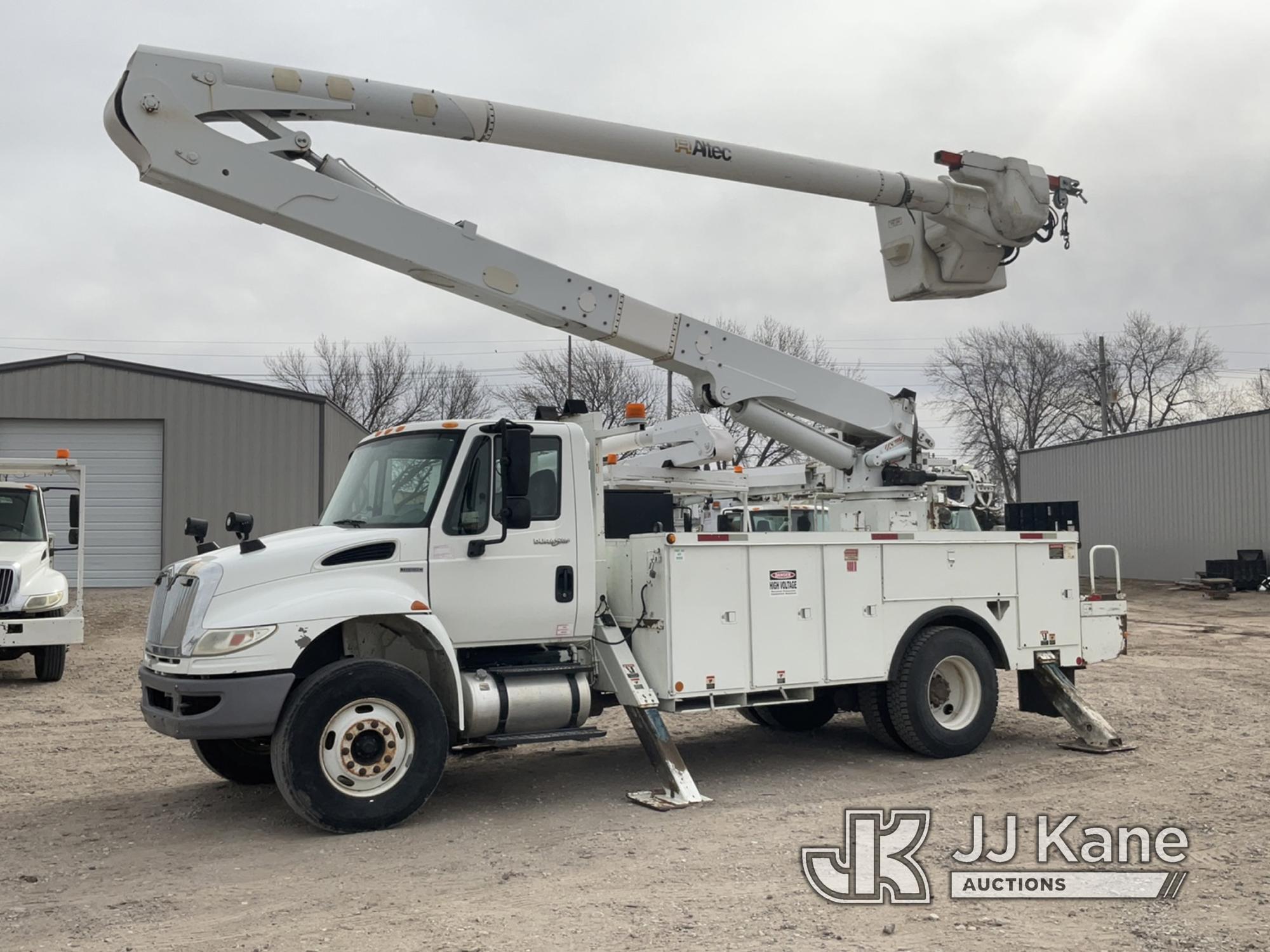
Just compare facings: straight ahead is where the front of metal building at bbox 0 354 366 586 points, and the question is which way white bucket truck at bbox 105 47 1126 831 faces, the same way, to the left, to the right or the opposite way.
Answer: to the right

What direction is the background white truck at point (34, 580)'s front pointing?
toward the camera

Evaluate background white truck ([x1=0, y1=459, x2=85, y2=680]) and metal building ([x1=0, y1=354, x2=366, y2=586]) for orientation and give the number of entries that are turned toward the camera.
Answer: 2

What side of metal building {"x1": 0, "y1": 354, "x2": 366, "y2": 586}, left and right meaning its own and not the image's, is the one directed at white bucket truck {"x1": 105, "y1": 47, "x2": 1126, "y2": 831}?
front

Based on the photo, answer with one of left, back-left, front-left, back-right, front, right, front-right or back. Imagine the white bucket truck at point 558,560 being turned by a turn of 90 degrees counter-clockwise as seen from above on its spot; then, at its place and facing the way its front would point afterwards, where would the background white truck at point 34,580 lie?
back

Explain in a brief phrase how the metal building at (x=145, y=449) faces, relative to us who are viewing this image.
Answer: facing the viewer

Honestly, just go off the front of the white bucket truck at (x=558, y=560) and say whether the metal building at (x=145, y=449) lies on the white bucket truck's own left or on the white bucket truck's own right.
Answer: on the white bucket truck's own right

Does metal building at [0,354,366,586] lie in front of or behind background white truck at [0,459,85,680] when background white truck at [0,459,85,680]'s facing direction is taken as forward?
behind

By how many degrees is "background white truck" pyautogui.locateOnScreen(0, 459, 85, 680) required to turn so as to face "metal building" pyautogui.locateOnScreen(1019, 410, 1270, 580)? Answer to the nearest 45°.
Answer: approximately 90° to its left

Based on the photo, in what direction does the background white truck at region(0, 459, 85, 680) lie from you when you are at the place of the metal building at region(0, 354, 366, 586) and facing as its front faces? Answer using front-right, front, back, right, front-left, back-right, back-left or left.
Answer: front

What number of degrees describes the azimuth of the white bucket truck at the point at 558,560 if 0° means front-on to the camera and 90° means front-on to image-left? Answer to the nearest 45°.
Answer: approximately 45°

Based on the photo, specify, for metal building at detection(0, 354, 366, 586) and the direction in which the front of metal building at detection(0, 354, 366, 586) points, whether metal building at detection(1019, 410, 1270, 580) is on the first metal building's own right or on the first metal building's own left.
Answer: on the first metal building's own left
